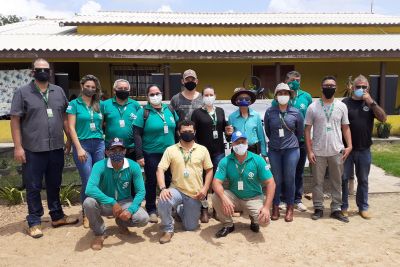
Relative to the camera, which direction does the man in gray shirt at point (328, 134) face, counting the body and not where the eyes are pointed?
toward the camera

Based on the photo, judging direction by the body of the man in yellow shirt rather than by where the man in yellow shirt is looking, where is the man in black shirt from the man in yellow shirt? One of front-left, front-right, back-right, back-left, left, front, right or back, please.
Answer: left

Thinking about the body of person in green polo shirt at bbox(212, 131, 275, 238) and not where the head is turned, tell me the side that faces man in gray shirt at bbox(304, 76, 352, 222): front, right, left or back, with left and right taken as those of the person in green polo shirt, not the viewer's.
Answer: left

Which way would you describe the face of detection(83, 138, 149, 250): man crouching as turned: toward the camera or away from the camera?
toward the camera

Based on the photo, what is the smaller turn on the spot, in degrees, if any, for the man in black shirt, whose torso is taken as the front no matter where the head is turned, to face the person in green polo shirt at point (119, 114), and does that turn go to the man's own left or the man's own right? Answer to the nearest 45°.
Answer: approximately 45° to the man's own right

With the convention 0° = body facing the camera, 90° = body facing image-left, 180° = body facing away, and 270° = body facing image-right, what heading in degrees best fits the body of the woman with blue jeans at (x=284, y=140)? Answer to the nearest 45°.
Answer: approximately 0°

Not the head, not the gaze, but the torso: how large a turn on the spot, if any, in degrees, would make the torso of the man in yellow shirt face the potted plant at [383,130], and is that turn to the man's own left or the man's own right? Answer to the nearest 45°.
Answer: approximately 135° to the man's own left

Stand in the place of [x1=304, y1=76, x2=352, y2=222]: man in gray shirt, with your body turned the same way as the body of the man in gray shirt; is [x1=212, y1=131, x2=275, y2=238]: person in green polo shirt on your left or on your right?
on your right

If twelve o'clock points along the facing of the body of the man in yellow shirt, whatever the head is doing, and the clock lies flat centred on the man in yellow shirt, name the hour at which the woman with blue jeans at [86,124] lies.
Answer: The woman with blue jeans is roughly at 3 o'clock from the man in yellow shirt.

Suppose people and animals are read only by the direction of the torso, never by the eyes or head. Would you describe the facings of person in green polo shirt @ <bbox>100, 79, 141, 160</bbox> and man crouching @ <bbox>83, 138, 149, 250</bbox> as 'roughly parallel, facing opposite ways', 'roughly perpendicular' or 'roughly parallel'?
roughly parallel

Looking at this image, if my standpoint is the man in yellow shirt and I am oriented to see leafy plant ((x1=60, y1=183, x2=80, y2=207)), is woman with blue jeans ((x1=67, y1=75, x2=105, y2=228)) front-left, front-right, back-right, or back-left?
front-left

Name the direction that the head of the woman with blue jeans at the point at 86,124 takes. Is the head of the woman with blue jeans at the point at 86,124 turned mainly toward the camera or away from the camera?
toward the camera

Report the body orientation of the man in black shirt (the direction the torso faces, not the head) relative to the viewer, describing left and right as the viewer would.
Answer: facing the viewer
